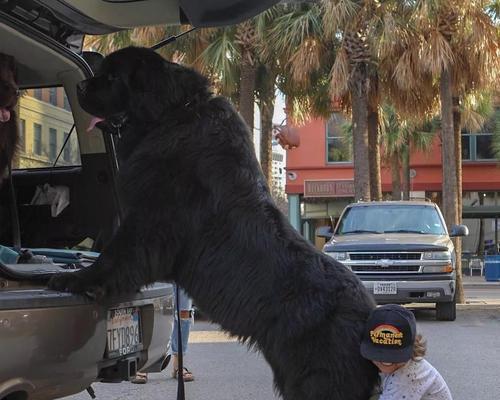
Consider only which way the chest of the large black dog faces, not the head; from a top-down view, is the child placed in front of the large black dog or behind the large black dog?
behind

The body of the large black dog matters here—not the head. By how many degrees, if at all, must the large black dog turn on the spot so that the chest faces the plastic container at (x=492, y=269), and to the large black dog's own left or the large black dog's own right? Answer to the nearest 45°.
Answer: approximately 135° to the large black dog's own right

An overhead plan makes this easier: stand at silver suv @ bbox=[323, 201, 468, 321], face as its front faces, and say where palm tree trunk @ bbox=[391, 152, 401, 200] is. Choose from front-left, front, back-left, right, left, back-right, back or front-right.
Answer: back

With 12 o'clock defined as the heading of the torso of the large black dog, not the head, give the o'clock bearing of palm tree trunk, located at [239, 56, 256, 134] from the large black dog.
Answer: The palm tree trunk is roughly at 3 o'clock from the large black dog.

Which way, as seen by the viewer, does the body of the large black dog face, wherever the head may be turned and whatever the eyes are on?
to the viewer's left

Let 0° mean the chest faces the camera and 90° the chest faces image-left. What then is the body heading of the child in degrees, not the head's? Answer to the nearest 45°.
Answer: approximately 45°

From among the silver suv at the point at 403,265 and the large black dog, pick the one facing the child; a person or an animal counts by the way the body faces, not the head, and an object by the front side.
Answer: the silver suv

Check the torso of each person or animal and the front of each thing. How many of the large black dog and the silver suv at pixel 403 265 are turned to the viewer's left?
1
